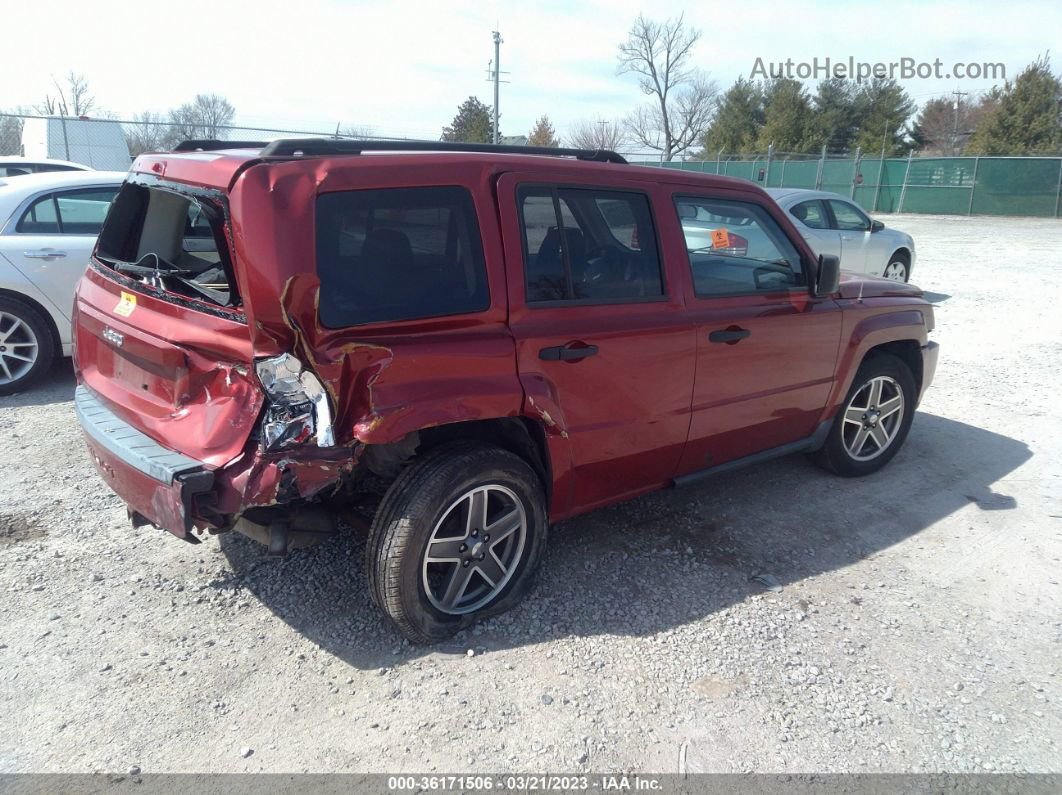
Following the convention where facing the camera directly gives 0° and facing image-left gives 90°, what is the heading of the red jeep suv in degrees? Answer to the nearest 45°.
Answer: approximately 225°

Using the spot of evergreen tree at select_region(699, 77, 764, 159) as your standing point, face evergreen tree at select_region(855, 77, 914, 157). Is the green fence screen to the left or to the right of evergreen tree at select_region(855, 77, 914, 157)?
right
